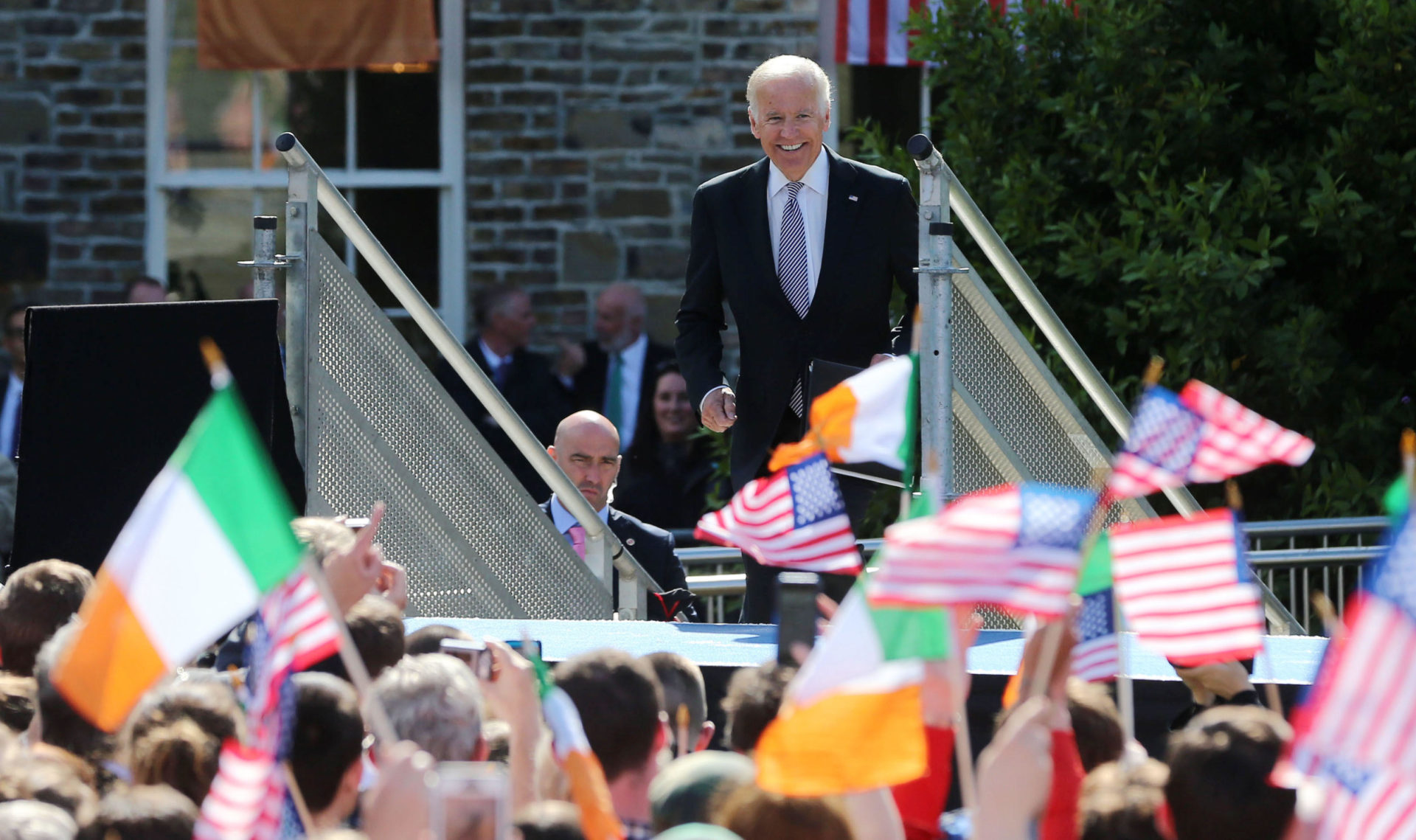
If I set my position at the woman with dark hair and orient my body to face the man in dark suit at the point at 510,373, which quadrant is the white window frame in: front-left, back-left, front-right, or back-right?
front-right

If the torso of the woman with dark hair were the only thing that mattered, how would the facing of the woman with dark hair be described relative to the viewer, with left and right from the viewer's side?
facing the viewer

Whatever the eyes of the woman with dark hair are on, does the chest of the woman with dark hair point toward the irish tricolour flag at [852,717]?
yes

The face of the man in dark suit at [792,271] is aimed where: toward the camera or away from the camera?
toward the camera

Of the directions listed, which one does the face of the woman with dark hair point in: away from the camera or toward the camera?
toward the camera

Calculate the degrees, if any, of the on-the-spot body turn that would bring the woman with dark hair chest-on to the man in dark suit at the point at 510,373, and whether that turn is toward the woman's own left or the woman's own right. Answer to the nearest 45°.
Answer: approximately 90° to the woman's own right

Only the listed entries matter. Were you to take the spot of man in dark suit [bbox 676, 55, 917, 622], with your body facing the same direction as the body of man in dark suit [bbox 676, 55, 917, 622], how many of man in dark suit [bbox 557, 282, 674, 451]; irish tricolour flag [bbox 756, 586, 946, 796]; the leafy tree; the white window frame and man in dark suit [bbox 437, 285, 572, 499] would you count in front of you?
1

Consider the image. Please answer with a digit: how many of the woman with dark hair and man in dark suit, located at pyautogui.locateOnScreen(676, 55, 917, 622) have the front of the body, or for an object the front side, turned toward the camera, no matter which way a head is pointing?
2

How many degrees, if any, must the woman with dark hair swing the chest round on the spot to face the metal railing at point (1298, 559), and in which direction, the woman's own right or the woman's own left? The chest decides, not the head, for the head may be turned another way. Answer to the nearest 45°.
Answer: approximately 45° to the woman's own left

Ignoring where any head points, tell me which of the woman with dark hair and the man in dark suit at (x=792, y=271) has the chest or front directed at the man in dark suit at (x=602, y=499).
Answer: the woman with dark hair

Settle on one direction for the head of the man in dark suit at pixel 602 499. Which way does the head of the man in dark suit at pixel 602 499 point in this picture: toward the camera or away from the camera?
toward the camera

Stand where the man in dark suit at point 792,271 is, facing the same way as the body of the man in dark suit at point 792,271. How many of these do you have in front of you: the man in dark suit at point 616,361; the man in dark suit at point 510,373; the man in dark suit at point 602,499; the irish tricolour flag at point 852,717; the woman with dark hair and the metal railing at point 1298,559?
1

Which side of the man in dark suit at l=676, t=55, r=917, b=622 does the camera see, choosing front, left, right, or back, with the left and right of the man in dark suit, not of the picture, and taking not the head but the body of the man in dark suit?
front

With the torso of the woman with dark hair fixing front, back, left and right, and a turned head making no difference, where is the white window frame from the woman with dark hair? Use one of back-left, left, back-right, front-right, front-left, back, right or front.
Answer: back-right

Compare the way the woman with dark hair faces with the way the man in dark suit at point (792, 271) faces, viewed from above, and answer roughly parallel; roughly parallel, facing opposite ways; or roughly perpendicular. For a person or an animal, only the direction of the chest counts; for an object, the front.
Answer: roughly parallel
